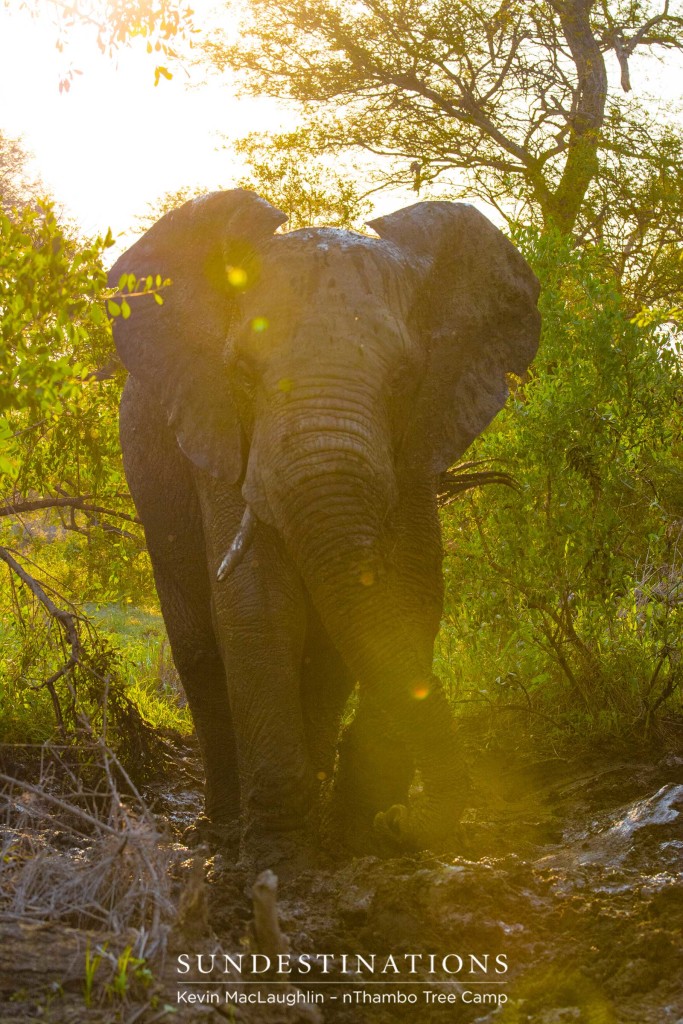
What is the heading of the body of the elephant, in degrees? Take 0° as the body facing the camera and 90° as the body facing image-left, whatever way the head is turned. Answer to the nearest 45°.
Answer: approximately 0°

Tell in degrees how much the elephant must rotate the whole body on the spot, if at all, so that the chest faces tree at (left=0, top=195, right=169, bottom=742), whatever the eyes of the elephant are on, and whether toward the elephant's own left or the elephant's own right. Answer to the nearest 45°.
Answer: approximately 135° to the elephant's own right

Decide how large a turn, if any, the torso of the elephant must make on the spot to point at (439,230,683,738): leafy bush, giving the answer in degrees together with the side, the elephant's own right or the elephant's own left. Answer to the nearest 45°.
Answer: approximately 135° to the elephant's own left

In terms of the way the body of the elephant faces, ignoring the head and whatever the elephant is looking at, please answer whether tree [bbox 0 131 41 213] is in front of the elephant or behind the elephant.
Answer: behind
